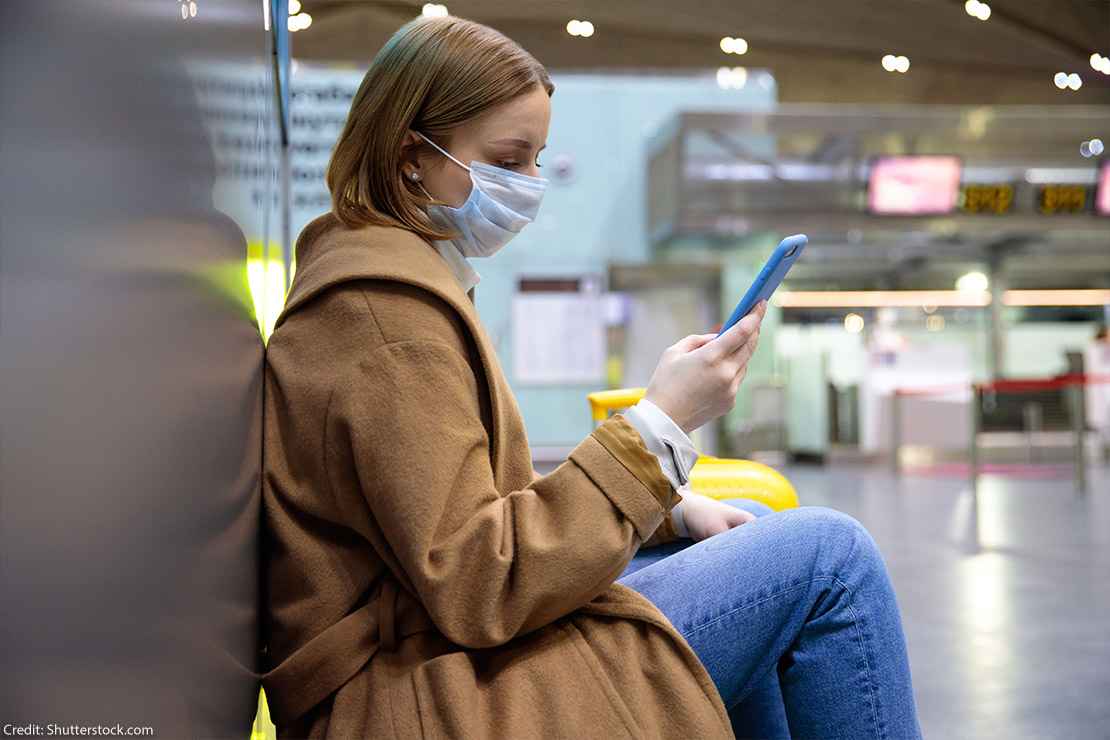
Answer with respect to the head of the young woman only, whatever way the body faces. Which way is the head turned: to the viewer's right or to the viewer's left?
to the viewer's right

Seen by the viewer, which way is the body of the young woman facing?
to the viewer's right

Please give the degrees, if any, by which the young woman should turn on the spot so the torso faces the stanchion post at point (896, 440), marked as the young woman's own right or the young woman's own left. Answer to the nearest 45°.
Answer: approximately 90° to the young woman's own left

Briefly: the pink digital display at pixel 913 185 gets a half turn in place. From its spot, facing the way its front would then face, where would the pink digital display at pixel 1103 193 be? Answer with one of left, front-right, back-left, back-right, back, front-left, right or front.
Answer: front-right

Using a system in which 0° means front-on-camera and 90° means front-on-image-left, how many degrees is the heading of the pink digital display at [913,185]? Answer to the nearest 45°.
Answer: approximately 0°

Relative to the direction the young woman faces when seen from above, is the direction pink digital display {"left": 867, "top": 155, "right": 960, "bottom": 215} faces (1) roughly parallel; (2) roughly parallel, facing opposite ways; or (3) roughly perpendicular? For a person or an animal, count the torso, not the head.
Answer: roughly perpendicular

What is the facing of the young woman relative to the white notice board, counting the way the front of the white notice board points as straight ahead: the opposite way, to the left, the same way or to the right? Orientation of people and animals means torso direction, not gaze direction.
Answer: to the left

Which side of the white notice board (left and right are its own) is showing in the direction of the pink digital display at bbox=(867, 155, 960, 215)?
left

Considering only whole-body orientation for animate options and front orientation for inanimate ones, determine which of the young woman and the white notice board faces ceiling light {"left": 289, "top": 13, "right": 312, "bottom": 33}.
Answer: the white notice board
